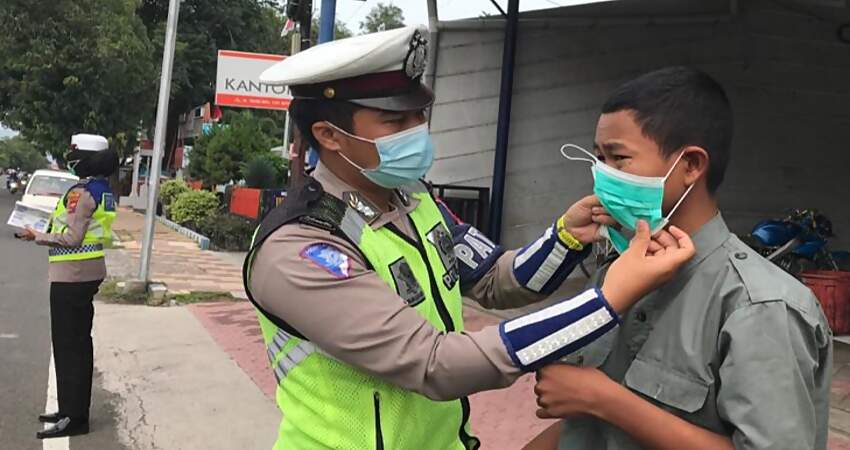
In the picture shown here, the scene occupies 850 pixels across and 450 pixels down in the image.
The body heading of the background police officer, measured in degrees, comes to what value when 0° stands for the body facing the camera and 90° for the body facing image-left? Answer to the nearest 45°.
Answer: approximately 90°

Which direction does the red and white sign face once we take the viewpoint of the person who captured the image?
facing the viewer

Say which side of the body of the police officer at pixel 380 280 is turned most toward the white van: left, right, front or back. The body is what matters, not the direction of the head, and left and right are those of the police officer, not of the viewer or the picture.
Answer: back

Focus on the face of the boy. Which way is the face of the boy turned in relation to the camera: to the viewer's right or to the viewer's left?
to the viewer's left

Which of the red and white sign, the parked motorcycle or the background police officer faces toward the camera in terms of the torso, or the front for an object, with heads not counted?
the red and white sign

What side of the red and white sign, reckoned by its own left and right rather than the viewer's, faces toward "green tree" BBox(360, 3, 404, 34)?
back

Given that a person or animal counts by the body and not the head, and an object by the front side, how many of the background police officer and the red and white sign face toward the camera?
1

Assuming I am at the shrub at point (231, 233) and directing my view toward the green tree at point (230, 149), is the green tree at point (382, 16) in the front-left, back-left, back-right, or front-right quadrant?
front-right

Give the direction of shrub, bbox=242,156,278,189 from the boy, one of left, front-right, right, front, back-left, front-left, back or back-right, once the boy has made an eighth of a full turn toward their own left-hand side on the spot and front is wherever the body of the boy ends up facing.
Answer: back-right

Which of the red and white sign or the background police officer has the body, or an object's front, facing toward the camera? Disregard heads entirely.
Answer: the red and white sign

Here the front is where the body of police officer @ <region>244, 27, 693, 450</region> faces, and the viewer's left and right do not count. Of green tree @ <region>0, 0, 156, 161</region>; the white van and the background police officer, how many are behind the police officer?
3

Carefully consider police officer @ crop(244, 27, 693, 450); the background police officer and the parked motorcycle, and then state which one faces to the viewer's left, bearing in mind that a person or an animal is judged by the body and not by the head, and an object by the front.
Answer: the background police officer

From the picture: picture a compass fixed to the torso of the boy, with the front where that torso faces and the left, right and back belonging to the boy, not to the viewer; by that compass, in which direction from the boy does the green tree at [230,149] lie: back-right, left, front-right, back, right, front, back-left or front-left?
right

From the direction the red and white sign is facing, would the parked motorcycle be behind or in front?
in front

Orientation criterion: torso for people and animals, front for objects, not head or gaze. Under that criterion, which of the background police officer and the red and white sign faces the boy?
the red and white sign

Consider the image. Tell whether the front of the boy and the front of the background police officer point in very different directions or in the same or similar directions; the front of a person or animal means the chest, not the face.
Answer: same or similar directions
